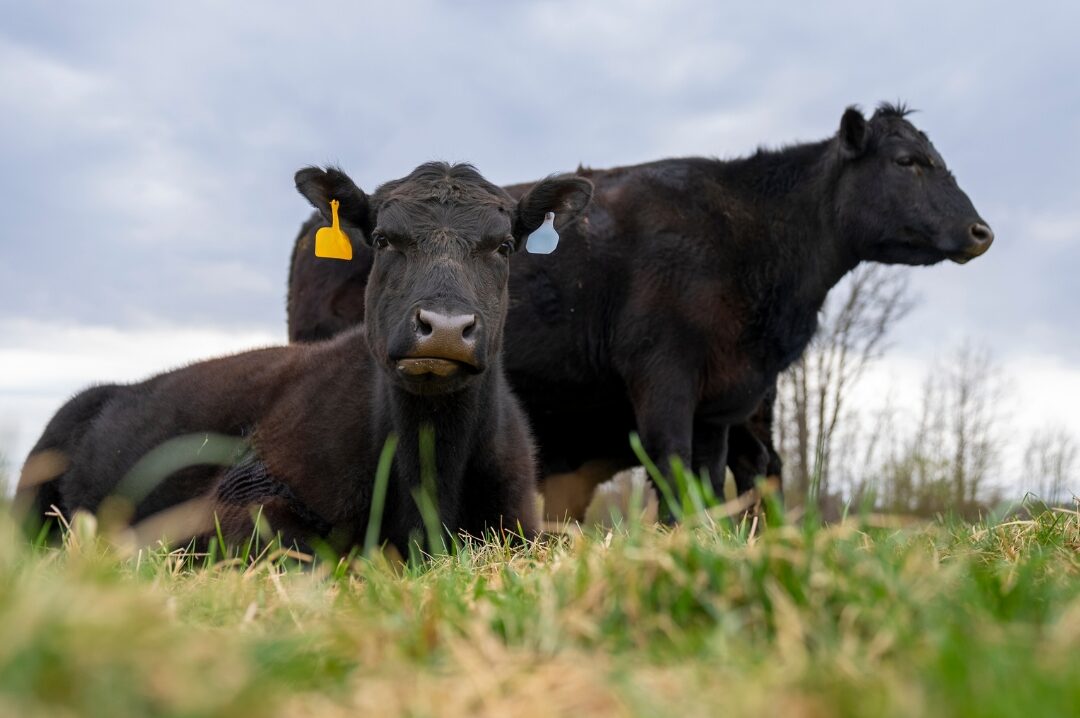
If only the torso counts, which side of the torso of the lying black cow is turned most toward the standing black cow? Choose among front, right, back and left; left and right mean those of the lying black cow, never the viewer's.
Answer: left

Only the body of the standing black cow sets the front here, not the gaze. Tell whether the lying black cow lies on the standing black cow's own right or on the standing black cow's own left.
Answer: on the standing black cow's own right

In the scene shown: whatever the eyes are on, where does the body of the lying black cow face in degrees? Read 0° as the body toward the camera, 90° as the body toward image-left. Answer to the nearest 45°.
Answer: approximately 315°

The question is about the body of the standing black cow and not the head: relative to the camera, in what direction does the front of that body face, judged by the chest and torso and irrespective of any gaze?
to the viewer's right
